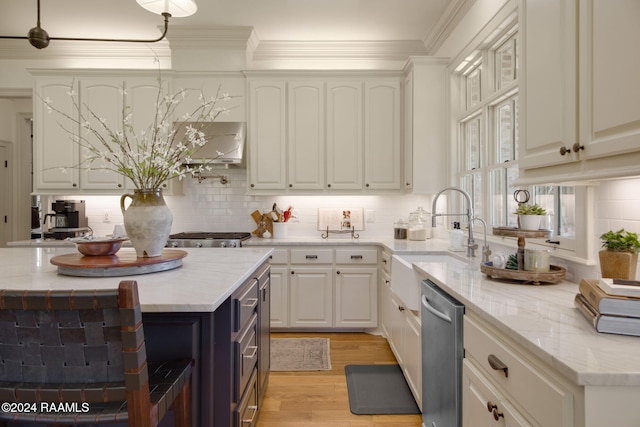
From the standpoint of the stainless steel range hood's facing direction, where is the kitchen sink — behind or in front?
in front

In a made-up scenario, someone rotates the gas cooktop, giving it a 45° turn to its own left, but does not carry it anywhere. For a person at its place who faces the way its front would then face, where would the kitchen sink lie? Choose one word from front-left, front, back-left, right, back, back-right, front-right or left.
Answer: front

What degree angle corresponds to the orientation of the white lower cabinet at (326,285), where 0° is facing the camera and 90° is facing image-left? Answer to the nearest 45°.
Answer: approximately 0°

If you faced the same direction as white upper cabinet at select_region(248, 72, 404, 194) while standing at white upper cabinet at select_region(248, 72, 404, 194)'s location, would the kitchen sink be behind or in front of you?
in front

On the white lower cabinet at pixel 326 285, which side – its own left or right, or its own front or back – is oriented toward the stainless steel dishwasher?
front

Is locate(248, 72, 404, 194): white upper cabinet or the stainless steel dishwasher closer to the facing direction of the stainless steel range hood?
the stainless steel dishwasher

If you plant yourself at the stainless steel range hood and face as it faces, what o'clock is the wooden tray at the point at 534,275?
The wooden tray is roughly at 11 o'clock from the stainless steel range hood.

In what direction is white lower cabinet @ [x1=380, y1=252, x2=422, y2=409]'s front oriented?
to the viewer's left

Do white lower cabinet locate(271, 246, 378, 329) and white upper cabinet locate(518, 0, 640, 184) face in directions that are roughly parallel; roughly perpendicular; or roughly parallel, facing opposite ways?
roughly perpendicular

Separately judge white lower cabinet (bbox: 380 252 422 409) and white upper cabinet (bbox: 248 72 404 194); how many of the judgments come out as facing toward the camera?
1

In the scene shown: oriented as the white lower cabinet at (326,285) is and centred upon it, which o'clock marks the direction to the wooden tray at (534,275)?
The wooden tray is roughly at 11 o'clock from the white lower cabinet.

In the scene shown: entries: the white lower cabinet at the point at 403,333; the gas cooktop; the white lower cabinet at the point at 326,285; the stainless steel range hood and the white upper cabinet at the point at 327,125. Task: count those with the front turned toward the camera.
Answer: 4

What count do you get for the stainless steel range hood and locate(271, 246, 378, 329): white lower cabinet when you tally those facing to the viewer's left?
0

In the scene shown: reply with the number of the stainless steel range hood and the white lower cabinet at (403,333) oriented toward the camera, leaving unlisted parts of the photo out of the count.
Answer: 1
